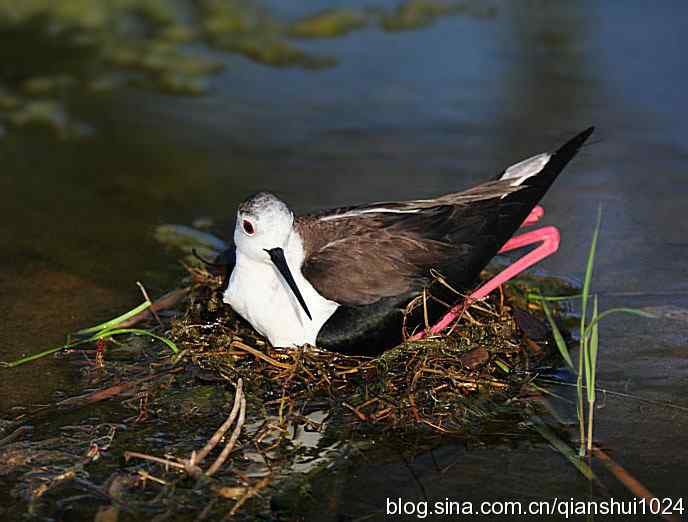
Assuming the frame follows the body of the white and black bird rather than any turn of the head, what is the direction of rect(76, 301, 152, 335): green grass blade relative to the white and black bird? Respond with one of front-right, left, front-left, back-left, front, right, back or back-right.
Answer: front-right

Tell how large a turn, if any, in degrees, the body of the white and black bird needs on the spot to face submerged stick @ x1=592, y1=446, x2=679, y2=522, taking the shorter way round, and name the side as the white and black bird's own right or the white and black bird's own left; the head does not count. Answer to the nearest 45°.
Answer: approximately 90° to the white and black bird's own left

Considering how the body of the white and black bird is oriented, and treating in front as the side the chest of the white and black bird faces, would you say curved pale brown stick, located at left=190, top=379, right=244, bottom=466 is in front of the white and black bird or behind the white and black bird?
in front

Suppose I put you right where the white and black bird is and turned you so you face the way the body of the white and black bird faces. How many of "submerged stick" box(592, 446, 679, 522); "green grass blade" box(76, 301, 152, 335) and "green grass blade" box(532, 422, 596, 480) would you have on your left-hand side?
2

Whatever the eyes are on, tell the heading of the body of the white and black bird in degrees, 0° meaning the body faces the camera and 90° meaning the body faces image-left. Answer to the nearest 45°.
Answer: approximately 45°

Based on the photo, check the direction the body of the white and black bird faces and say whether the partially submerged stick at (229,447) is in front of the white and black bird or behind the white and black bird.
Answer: in front

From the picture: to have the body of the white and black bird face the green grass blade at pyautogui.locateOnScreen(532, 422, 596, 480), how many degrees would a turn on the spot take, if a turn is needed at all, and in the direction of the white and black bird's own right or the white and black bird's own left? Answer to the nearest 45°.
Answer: approximately 90° to the white and black bird's own left

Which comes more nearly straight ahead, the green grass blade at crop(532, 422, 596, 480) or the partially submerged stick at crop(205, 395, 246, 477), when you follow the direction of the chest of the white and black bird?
the partially submerged stick

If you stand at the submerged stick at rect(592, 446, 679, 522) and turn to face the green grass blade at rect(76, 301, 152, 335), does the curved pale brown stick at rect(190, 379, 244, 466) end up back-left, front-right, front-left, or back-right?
front-left
